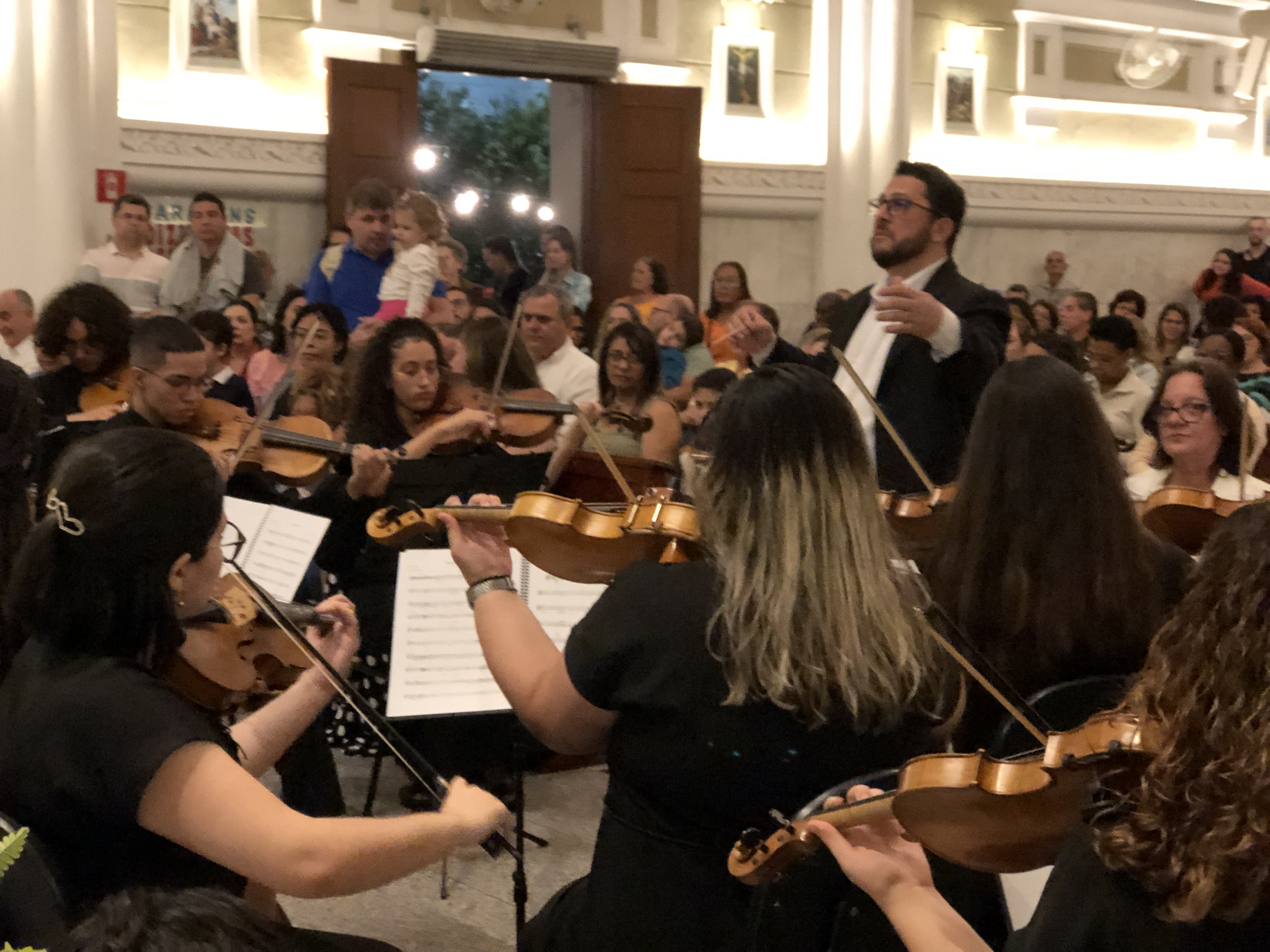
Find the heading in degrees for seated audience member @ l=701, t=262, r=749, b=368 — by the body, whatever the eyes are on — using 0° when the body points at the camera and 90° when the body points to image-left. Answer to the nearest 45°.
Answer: approximately 0°

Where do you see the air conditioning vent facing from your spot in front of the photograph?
facing the viewer

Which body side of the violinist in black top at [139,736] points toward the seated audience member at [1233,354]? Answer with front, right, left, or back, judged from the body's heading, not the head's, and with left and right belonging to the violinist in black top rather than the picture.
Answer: front

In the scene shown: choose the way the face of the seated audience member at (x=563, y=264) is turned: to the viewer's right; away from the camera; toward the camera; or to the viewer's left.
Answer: toward the camera

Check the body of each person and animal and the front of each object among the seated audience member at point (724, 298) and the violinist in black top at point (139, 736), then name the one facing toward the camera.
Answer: the seated audience member

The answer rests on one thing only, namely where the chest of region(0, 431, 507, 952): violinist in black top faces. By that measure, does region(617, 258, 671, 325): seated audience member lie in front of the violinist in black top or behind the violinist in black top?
in front

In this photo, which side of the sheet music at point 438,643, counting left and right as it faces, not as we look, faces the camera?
front

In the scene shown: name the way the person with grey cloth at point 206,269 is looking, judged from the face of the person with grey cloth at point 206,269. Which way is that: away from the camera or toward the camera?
toward the camera

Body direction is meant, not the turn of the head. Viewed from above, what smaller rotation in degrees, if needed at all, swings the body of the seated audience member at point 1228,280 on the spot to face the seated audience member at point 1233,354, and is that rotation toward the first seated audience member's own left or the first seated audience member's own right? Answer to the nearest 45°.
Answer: approximately 45° to the first seated audience member's own left

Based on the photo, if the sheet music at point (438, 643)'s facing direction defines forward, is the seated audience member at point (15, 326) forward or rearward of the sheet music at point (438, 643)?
rearward

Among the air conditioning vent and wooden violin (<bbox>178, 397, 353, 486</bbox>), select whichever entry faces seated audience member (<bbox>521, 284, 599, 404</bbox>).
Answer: the air conditioning vent

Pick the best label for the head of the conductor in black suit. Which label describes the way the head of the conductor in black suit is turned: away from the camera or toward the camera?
toward the camera
